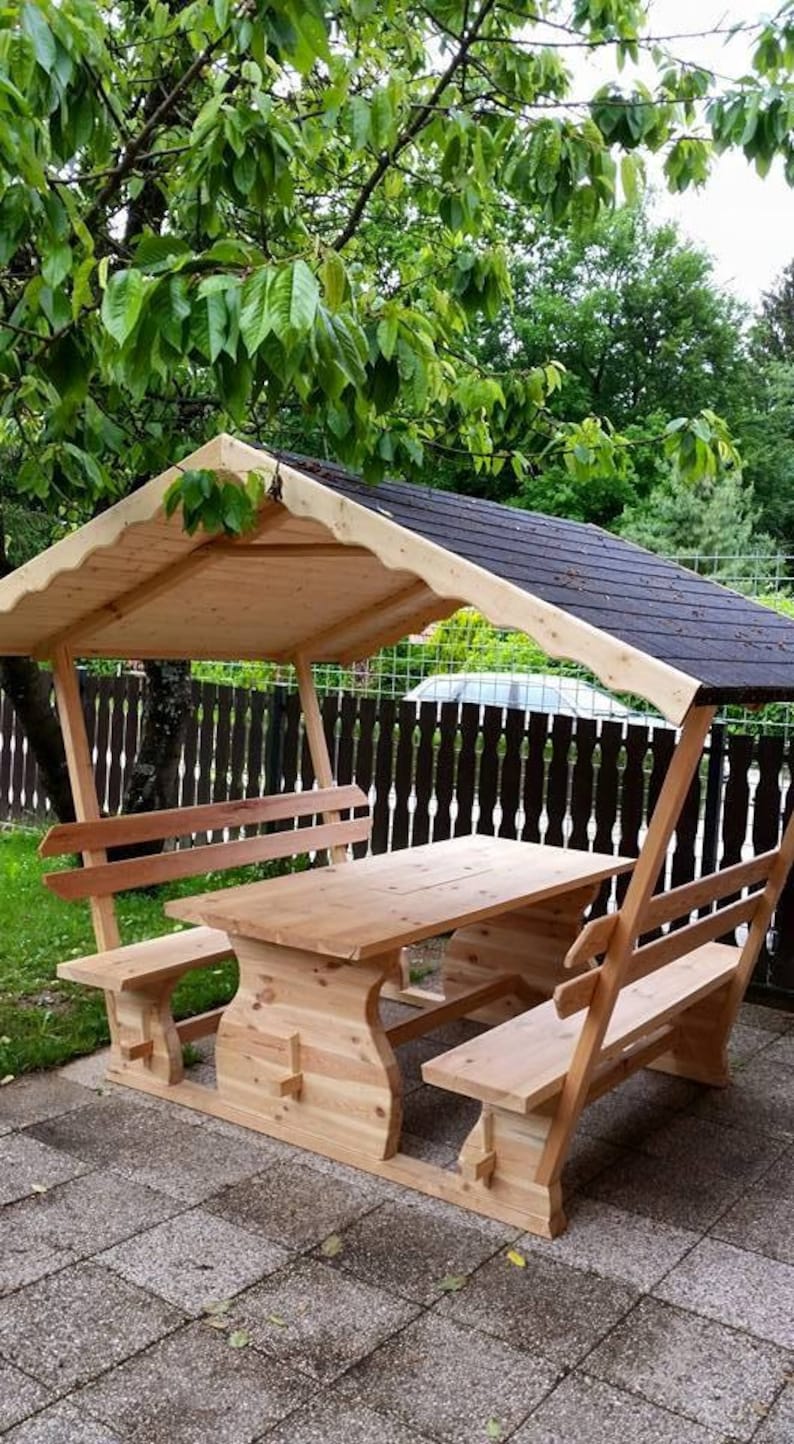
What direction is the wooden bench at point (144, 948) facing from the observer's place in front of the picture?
facing the viewer and to the right of the viewer

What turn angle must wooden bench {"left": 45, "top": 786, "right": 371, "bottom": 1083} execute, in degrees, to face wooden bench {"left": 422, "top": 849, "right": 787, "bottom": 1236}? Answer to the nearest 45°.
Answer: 0° — it already faces it

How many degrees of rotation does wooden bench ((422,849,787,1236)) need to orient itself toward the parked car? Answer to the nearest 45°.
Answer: approximately 45° to its right

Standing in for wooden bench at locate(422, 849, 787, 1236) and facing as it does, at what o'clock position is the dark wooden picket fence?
The dark wooden picket fence is roughly at 1 o'clock from the wooden bench.

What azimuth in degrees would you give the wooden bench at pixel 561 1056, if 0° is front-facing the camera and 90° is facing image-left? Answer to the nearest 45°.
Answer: approximately 135°

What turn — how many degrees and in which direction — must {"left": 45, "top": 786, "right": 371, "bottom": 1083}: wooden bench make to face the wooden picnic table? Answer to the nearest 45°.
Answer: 0° — it already faces it

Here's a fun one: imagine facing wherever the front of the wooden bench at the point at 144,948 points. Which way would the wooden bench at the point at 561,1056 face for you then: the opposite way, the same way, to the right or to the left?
the opposite way

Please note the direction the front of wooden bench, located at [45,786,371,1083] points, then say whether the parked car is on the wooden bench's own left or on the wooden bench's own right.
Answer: on the wooden bench's own left
